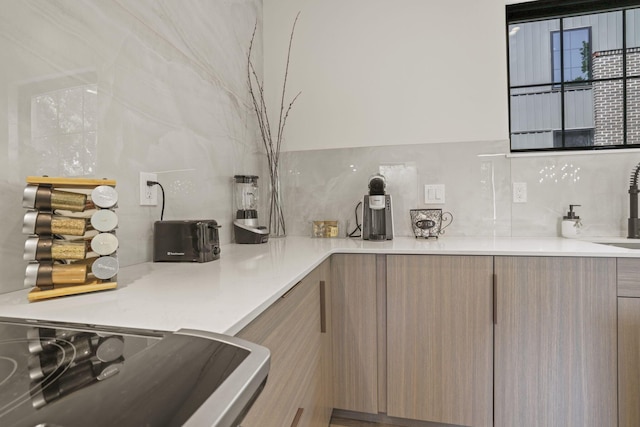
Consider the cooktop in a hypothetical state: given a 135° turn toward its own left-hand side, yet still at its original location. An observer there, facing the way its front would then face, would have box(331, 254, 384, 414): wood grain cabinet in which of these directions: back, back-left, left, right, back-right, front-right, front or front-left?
front-right

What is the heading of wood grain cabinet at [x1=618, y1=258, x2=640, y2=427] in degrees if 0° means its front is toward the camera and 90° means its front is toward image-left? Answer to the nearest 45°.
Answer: approximately 0°

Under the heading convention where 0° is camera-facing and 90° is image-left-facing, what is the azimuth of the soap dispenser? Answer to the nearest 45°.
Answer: approximately 315°

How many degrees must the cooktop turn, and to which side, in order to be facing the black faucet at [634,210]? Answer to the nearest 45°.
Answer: approximately 45° to its left

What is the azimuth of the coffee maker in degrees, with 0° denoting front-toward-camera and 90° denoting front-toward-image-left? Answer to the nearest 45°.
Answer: approximately 0°

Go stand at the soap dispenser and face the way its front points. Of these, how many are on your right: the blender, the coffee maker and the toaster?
3
